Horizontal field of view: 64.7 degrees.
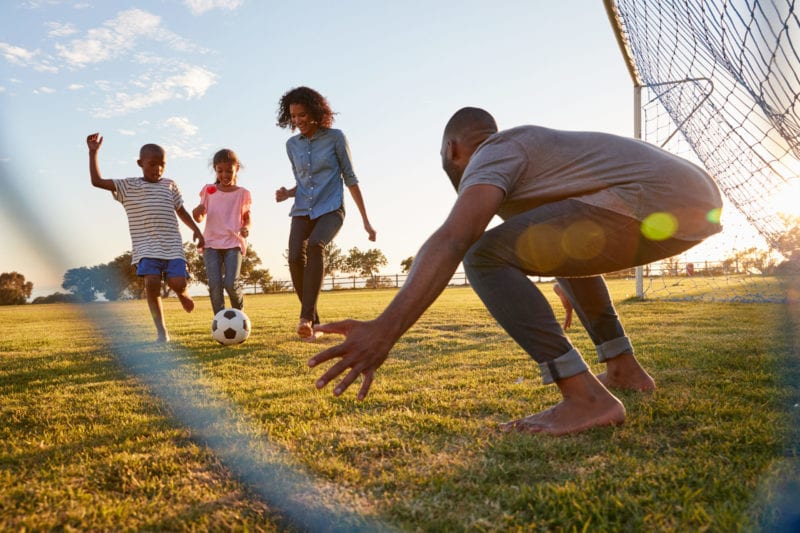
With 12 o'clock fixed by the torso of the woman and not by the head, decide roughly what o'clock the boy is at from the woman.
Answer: The boy is roughly at 2 o'clock from the woman.

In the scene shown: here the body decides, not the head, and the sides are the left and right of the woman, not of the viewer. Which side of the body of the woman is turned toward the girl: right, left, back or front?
right

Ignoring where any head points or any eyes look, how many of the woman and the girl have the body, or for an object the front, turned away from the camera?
0

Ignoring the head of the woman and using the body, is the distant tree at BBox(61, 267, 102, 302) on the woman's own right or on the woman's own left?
on the woman's own right

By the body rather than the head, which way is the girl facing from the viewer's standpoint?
toward the camera

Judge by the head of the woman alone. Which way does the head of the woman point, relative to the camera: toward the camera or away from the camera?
toward the camera

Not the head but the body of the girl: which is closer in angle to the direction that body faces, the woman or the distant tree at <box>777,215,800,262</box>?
the woman

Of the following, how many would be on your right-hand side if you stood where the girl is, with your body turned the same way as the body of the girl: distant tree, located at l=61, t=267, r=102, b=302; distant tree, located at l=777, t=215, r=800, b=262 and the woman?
1

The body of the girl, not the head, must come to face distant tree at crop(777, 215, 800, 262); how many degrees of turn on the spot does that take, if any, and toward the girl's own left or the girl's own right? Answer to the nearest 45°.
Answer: approximately 90° to the girl's own left
